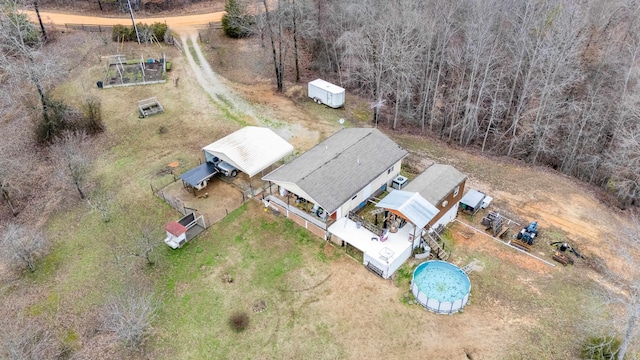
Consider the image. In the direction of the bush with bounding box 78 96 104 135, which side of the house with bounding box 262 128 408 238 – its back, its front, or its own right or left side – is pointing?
right

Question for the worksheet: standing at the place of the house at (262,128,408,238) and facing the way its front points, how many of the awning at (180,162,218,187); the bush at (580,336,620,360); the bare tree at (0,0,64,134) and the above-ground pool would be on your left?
2

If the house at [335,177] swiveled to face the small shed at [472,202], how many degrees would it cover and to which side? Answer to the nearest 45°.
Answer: approximately 135° to its left

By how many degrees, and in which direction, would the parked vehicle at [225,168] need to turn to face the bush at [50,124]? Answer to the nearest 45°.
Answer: approximately 90° to its right

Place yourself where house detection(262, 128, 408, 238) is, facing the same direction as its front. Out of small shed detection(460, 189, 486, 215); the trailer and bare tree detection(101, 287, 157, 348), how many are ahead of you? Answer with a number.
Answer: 1

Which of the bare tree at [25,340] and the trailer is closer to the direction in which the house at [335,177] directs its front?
the bare tree

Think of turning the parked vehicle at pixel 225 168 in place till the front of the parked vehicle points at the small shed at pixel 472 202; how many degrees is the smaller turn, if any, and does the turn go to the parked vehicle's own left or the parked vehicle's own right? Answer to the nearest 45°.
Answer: approximately 90° to the parked vehicle's own left

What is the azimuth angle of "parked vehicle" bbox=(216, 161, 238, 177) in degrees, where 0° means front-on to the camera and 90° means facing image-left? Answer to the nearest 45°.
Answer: approximately 45°

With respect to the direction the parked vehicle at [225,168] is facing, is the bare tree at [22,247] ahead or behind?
ahead

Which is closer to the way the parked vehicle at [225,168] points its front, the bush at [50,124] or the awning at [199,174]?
the awning

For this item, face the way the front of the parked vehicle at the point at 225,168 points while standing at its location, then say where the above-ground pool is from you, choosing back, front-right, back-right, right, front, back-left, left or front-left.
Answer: left

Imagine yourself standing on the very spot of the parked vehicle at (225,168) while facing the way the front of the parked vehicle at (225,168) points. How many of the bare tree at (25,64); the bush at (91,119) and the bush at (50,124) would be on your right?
3

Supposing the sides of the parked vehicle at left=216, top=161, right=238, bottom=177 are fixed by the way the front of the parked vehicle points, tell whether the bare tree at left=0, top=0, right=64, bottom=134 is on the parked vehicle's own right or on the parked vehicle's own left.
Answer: on the parked vehicle's own right

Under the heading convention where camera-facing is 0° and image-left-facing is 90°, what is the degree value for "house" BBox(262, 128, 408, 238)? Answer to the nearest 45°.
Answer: approximately 45°
